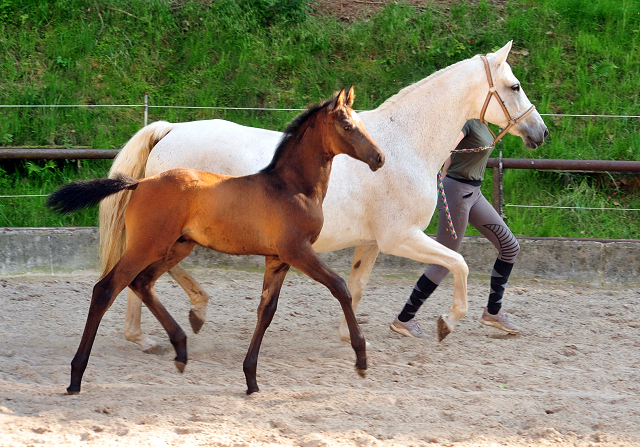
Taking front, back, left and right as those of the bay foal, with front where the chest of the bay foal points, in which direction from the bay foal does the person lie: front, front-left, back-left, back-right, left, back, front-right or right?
front-left

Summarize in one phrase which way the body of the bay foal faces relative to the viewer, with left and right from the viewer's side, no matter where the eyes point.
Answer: facing to the right of the viewer

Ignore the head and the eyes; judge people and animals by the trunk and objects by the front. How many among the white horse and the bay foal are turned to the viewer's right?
2

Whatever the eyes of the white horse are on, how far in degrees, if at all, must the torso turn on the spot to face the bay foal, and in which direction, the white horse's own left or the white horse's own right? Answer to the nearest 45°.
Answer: approximately 135° to the white horse's own right

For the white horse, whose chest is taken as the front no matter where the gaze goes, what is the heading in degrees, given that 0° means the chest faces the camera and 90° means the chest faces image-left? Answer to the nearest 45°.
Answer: approximately 270°

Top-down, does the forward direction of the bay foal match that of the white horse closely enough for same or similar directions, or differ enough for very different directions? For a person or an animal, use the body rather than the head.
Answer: same or similar directions
